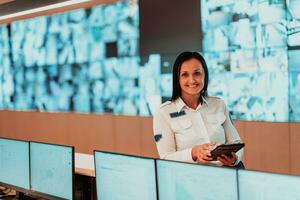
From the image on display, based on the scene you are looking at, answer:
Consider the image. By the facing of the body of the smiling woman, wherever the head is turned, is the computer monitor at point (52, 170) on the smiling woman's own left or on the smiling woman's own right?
on the smiling woman's own right

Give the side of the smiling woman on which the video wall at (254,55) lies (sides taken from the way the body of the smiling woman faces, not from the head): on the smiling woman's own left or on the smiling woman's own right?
on the smiling woman's own left

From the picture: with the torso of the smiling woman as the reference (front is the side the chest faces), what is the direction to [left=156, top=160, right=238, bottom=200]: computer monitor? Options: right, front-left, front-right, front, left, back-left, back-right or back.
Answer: front-right

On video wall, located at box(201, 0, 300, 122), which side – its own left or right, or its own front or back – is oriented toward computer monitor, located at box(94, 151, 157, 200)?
front

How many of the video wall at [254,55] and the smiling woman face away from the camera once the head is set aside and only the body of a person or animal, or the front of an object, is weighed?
0

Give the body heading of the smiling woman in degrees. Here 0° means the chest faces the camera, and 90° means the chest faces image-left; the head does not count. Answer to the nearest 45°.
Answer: approximately 315°

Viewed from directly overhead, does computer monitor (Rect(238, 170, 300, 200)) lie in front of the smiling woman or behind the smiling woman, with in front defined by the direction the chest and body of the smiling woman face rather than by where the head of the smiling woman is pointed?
in front

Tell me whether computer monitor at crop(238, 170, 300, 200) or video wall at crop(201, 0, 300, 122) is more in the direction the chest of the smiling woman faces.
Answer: the computer monitor

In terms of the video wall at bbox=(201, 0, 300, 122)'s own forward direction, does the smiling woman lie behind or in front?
in front

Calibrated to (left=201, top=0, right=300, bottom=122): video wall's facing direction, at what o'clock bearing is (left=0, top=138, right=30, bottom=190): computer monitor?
The computer monitor is roughly at 1 o'clock from the video wall.
